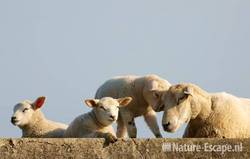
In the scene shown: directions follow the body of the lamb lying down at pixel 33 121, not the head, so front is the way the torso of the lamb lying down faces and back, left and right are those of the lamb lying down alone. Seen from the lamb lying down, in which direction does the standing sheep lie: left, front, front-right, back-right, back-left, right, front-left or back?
back

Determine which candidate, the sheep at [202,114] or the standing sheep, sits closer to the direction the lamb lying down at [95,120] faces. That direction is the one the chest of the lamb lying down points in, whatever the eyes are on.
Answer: the sheep

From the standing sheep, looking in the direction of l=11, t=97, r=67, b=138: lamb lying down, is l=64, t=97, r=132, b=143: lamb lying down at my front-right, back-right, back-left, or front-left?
front-left

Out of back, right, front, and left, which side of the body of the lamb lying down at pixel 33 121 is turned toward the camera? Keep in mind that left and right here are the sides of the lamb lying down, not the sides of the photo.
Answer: left

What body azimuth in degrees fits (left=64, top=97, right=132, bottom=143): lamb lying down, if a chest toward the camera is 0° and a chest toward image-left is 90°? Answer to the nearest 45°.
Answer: approximately 315°

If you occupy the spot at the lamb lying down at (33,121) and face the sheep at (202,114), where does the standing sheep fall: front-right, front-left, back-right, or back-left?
front-left

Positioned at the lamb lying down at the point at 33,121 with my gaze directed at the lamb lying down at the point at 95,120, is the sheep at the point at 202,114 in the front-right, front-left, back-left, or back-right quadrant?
front-left

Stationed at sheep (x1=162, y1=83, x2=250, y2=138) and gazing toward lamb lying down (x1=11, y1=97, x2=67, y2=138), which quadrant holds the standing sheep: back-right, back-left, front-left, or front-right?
front-right

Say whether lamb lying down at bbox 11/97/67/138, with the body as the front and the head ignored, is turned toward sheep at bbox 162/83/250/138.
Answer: no

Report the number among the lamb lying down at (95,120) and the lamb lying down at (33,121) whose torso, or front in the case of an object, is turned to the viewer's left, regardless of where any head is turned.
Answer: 1

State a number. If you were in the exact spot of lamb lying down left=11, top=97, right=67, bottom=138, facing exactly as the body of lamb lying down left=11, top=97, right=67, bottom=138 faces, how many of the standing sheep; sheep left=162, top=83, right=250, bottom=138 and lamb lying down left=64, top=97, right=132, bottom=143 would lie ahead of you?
0

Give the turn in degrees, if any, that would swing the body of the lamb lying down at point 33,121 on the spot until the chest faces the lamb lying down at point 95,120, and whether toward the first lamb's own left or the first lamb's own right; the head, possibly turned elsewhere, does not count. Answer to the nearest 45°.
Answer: approximately 135° to the first lamb's own left

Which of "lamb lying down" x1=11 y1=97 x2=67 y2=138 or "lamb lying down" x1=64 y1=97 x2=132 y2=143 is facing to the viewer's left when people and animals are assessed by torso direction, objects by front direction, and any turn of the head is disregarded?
"lamb lying down" x1=11 y1=97 x2=67 y2=138
